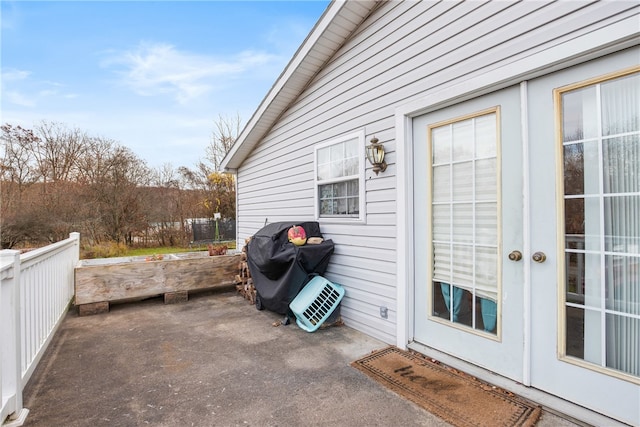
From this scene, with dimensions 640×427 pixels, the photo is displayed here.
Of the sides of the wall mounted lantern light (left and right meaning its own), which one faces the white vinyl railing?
front

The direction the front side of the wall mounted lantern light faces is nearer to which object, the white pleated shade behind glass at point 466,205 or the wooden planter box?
the wooden planter box

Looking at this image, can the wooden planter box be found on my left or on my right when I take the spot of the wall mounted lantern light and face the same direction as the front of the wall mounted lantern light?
on my right

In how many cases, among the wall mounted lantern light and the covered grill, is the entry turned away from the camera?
0

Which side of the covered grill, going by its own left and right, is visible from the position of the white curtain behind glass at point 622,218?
left

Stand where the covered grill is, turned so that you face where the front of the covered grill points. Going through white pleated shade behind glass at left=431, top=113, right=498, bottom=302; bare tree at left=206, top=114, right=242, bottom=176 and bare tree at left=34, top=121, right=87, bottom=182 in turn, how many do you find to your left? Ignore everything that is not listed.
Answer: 1

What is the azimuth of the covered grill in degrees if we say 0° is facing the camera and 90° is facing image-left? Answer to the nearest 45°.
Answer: approximately 45°

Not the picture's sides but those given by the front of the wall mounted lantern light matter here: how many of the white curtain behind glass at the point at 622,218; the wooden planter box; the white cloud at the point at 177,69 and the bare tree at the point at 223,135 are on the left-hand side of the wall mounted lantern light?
1
